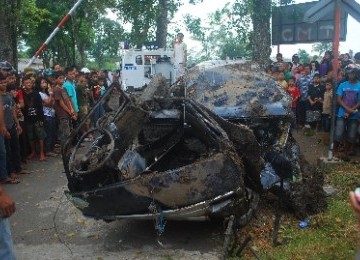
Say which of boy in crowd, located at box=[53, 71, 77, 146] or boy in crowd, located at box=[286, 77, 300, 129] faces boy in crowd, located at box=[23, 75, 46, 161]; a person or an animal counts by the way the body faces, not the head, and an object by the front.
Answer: boy in crowd, located at box=[286, 77, 300, 129]

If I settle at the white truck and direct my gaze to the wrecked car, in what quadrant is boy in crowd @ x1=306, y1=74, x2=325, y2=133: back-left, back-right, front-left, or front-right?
front-left

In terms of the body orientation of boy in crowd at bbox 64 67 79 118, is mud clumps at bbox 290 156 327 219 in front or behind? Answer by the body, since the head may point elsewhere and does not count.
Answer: in front

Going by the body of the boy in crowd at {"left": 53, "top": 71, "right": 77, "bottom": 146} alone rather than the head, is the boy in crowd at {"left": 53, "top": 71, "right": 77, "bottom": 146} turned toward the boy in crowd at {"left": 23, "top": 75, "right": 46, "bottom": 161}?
no

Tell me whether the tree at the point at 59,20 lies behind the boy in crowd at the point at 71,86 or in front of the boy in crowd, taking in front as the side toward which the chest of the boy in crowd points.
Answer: behind

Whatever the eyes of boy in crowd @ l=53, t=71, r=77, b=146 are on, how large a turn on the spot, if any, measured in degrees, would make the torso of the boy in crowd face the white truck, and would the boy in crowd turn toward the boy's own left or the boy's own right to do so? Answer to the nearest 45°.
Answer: approximately 135° to the boy's own left

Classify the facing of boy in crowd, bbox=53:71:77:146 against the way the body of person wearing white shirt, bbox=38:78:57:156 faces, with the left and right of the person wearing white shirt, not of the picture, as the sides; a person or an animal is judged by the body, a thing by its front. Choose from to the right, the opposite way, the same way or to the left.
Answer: the same way

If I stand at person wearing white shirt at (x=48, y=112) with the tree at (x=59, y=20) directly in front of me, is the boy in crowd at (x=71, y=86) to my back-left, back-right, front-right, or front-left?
front-right

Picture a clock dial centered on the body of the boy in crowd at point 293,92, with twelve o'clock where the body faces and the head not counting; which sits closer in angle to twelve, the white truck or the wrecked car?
the wrecked car

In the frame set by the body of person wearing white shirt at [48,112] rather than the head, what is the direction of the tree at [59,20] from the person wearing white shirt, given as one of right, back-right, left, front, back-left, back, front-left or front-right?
back-left

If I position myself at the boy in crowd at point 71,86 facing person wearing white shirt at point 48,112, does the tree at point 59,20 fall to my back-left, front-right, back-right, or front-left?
back-right

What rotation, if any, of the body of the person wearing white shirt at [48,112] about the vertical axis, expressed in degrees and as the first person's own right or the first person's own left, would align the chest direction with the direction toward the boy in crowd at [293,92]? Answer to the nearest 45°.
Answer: approximately 45° to the first person's own left

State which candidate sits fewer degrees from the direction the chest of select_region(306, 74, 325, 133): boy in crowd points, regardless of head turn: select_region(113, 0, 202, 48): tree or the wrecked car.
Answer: the wrecked car

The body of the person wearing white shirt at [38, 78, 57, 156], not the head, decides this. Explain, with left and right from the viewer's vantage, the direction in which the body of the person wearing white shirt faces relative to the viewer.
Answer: facing the viewer and to the right of the viewer

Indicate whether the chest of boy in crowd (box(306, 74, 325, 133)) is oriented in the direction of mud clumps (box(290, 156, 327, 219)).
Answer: yes

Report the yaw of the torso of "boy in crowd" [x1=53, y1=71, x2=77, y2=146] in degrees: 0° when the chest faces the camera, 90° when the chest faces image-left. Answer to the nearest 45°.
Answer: approximately 315°

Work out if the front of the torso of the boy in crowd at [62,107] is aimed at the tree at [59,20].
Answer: no
